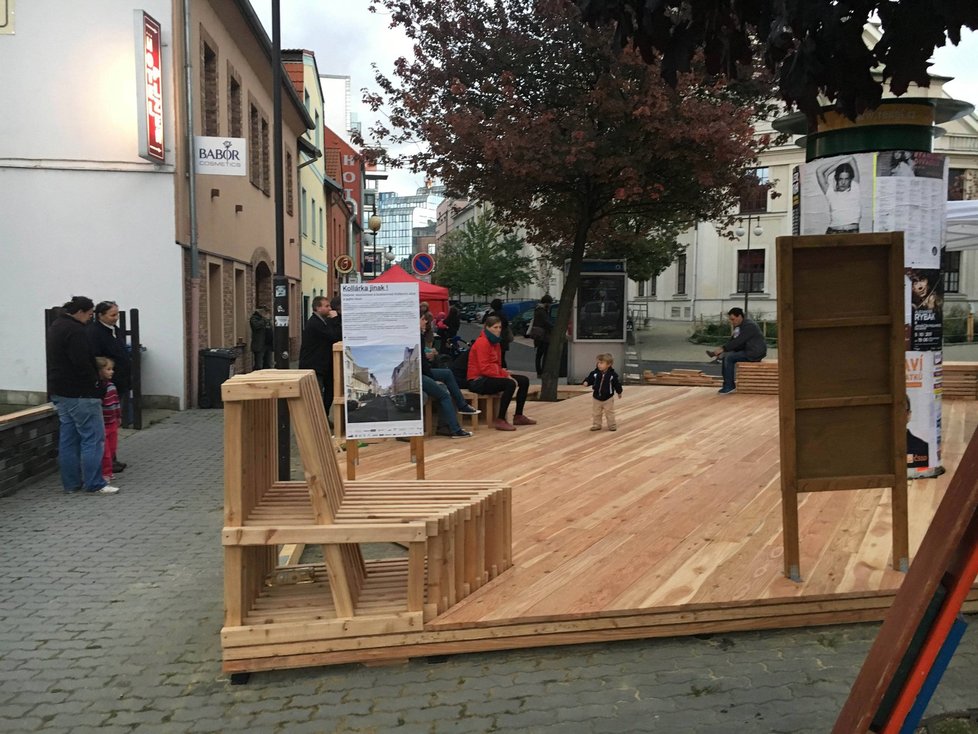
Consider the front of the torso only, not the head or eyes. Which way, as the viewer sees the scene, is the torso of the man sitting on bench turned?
to the viewer's left

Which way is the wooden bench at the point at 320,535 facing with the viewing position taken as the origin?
facing to the right of the viewer

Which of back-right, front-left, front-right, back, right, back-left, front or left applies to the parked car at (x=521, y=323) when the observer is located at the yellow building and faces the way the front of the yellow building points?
front-left

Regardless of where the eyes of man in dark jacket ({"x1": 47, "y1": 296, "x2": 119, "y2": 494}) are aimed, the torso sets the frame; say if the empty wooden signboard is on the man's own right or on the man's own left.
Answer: on the man's own right

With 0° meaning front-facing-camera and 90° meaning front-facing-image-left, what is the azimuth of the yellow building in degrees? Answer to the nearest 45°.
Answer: approximately 270°

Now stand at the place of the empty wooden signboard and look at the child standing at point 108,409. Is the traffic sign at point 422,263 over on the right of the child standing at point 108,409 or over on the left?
right

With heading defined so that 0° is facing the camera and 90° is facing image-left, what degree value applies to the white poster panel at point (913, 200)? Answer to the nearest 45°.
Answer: approximately 0°

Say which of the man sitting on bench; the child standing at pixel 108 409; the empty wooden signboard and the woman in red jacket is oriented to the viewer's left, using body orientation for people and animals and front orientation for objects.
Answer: the man sitting on bench

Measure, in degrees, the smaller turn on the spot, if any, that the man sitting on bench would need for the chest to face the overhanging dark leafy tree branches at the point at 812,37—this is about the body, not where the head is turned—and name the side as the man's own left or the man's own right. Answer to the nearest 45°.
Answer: approximately 90° to the man's own left

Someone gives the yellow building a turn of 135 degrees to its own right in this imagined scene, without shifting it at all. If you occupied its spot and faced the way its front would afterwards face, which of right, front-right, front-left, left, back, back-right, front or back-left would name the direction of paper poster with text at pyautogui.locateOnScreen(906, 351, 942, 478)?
front-left

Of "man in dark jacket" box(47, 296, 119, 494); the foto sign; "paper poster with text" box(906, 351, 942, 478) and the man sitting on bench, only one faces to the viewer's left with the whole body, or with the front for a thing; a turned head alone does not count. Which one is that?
the man sitting on bench

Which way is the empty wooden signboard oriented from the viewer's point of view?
away from the camera

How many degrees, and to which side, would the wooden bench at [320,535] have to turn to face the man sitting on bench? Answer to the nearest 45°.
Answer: approximately 45° to its left

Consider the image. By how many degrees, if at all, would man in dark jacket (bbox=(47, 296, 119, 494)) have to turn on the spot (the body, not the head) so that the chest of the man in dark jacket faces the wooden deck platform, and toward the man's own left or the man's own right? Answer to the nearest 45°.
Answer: approximately 45° to the man's own right

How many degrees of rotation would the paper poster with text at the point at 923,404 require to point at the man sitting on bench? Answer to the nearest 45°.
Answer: approximately 180°
